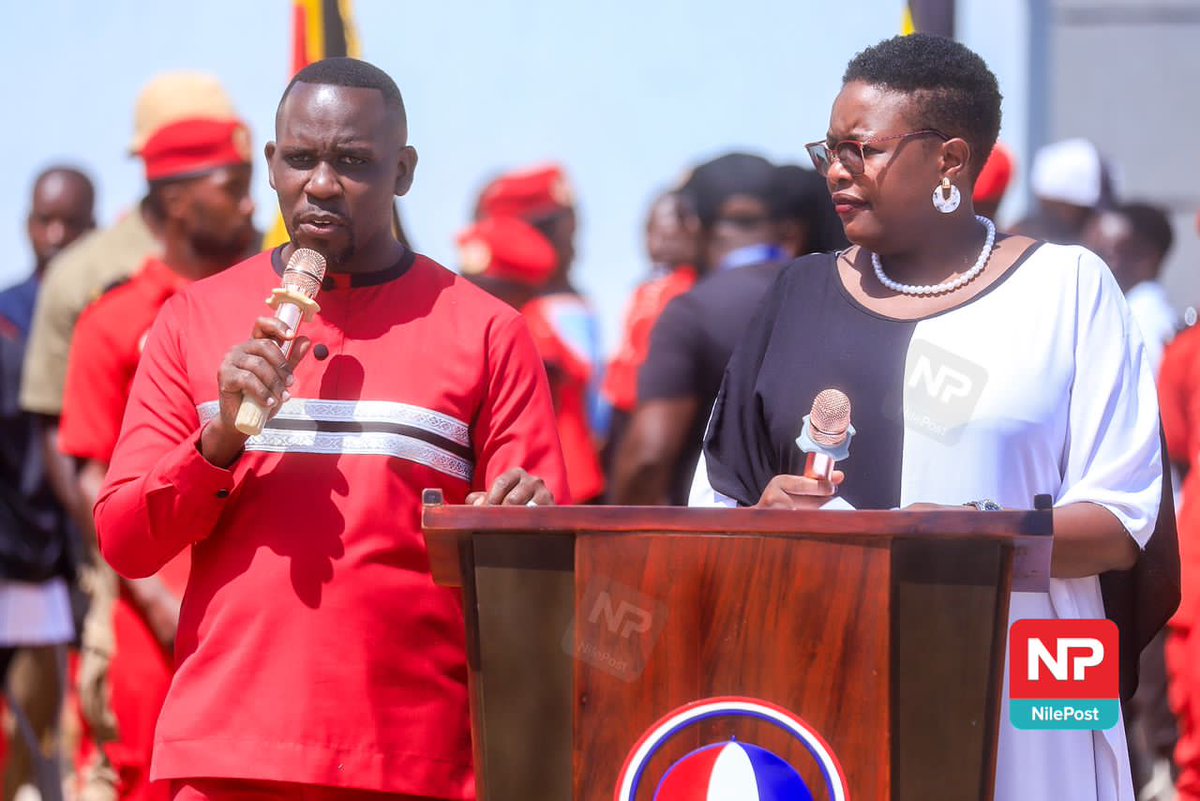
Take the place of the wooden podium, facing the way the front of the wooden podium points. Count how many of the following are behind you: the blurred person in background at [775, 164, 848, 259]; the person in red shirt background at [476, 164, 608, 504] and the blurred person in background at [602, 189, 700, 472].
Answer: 3

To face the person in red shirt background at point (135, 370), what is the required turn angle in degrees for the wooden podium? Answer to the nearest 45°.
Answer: approximately 135° to its right

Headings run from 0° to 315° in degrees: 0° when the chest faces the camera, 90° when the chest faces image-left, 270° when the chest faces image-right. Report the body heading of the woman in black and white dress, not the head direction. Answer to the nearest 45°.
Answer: approximately 45°

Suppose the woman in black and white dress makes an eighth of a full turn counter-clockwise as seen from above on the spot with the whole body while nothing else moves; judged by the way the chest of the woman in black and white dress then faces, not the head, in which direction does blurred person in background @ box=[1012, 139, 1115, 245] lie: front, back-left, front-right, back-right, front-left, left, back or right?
back

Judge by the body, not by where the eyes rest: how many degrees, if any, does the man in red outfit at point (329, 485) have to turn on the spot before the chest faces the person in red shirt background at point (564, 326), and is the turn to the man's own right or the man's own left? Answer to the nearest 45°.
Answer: approximately 180°

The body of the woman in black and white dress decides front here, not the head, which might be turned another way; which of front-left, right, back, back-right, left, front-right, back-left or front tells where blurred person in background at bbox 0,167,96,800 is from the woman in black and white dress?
right

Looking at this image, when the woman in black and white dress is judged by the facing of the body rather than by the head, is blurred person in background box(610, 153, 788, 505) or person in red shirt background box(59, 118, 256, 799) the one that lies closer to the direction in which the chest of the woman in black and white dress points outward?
the person in red shirt background

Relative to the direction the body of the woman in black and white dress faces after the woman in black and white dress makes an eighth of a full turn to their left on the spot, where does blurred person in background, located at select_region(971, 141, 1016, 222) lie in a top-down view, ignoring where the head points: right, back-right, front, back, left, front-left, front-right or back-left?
back

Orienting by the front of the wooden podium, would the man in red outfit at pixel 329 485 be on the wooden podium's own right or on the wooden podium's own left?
on the wooden podium's own right
